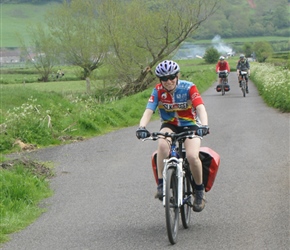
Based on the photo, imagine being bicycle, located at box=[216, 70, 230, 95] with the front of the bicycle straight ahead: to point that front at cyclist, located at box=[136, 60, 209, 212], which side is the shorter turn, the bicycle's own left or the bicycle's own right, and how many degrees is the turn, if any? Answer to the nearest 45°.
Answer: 0° — it already faces them

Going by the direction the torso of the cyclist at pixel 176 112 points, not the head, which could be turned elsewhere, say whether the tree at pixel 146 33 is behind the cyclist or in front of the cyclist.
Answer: behind

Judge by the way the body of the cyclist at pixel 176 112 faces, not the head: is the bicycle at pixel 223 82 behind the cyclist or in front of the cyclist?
behind

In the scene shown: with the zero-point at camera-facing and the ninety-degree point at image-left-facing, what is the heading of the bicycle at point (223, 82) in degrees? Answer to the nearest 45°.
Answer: approximately 0°

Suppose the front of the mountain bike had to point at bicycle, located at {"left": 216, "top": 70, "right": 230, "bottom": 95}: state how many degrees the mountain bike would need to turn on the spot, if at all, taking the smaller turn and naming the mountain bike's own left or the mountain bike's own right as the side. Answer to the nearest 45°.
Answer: approximately 180°

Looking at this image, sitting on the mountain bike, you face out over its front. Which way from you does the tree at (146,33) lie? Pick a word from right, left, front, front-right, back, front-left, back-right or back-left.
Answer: back

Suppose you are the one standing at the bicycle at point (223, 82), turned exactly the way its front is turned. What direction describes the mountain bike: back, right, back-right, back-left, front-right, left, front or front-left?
front

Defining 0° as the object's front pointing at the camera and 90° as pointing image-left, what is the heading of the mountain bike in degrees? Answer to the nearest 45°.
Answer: approximately 0°
